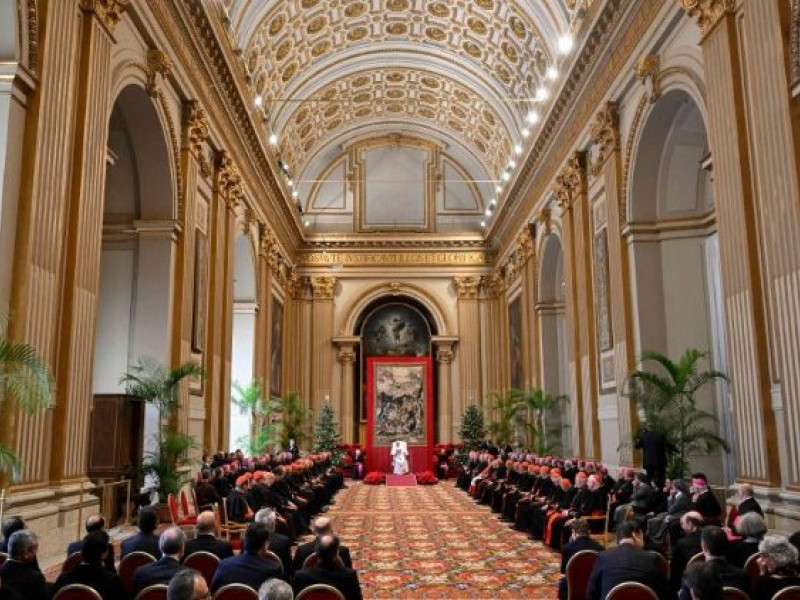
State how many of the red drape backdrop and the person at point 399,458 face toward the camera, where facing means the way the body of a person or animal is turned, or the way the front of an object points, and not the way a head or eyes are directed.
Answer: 2

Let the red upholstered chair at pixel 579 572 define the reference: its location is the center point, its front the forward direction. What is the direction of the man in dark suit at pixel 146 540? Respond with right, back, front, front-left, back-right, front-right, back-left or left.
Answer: left

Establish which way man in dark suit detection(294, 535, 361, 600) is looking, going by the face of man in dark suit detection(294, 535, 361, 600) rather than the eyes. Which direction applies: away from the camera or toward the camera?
away from the camera

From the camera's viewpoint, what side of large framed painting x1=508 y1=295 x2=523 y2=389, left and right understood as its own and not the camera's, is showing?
left

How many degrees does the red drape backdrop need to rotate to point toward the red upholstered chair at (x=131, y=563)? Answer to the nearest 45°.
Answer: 0° — it already faces it

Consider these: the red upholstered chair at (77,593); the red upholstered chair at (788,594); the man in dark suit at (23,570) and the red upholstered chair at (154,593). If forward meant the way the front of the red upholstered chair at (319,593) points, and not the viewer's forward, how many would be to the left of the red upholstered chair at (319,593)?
3

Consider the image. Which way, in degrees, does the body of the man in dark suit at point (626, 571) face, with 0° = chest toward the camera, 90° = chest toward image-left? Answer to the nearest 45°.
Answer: approximately 180°

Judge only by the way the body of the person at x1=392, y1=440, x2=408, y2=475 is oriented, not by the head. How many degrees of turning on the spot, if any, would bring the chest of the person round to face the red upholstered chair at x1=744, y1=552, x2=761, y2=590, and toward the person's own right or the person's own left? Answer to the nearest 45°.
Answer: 0° — they already face it

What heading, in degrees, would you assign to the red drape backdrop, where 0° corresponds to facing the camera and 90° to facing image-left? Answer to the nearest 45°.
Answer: approximately 0°

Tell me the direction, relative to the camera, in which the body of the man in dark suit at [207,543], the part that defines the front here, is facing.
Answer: away from the camera

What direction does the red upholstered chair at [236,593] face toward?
away from the camera

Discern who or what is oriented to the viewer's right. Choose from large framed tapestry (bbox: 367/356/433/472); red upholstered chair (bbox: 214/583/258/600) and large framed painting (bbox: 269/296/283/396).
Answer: large framed painting (bbox: 269/296/283/396)

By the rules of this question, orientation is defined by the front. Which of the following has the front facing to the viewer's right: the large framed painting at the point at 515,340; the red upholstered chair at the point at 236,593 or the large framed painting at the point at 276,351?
the large framed painting at the point at 276,351

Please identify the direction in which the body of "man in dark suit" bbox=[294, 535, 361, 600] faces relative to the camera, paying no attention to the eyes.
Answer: away from the camera

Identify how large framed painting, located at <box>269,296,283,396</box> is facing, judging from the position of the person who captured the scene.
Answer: facing to the right of the viewer

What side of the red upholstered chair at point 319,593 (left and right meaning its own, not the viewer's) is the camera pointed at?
back

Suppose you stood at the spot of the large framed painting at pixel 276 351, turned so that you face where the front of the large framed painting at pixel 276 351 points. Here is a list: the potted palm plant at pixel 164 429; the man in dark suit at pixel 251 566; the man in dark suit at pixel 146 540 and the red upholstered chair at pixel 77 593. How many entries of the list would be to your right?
4
